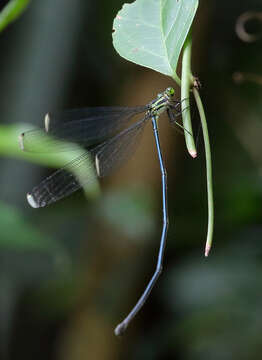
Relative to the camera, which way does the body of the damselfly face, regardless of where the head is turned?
to the viewer's right
